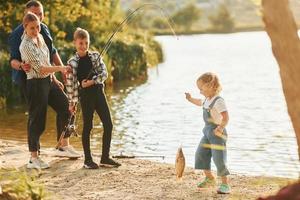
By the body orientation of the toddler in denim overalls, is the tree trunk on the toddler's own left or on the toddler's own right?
on the toddler's own left

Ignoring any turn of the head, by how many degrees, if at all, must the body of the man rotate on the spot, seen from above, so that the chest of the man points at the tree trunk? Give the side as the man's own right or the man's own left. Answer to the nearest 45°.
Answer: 0° — they already face it

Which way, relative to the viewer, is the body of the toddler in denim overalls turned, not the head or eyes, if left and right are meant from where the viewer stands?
facing the viewer and to the left of the viewer

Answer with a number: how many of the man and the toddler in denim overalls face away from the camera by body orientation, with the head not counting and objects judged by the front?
0

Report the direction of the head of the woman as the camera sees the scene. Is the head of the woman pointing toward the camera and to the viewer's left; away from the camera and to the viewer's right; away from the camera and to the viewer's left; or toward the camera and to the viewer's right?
toward the camera and to the viewer's right

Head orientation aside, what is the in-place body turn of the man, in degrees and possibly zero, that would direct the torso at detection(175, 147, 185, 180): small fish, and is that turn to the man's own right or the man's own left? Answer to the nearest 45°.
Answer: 0° — they already face it

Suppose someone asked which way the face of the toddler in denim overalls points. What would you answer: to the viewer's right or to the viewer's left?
to the viewer's left

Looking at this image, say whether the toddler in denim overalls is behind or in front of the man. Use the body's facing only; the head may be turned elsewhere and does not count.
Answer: in front

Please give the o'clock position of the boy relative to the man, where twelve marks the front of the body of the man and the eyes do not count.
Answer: The boy is roughly at 12 o'clock from the man.
